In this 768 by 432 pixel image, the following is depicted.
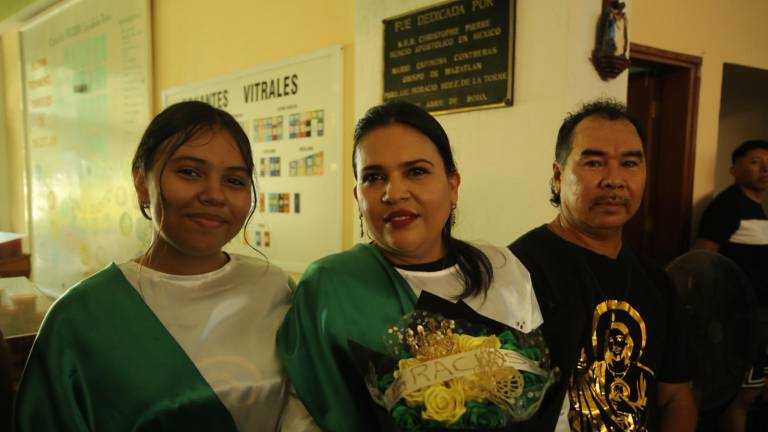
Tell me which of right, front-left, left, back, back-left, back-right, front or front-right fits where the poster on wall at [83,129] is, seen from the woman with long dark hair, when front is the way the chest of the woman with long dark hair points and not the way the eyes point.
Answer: back-right

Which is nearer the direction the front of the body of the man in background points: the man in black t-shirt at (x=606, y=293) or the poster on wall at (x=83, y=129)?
the man in black t-shirt

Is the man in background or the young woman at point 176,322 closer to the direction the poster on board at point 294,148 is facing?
the young woman

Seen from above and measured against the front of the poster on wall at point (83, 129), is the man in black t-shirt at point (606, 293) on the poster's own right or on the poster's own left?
on the poster's own left

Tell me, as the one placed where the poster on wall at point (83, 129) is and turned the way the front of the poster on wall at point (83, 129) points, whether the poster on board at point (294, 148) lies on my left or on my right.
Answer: on my left

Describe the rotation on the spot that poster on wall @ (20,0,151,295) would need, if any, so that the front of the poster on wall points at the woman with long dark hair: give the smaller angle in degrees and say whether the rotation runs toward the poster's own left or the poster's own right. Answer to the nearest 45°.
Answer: approximately 45° to the poster's own left

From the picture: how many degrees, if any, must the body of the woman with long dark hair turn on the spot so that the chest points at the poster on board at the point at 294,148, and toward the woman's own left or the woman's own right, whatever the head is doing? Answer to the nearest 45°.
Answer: approximately 180°

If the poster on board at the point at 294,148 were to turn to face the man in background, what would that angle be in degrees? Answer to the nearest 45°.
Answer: approximately 135° to its left

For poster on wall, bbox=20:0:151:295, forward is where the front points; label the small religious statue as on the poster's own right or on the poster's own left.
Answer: on the poster's own left

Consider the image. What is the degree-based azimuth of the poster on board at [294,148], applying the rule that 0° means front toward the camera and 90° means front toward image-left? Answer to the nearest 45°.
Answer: approximately 45°

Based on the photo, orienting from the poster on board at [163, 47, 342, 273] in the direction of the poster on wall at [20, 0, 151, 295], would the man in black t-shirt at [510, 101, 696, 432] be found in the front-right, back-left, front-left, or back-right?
back-left
